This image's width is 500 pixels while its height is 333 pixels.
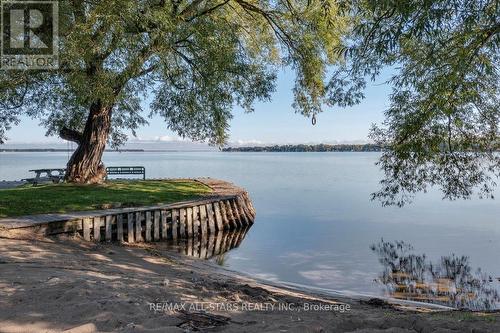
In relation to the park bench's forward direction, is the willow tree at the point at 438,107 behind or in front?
behind

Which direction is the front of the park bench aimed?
away from the camera

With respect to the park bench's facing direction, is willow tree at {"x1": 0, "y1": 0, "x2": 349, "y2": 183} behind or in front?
behind
